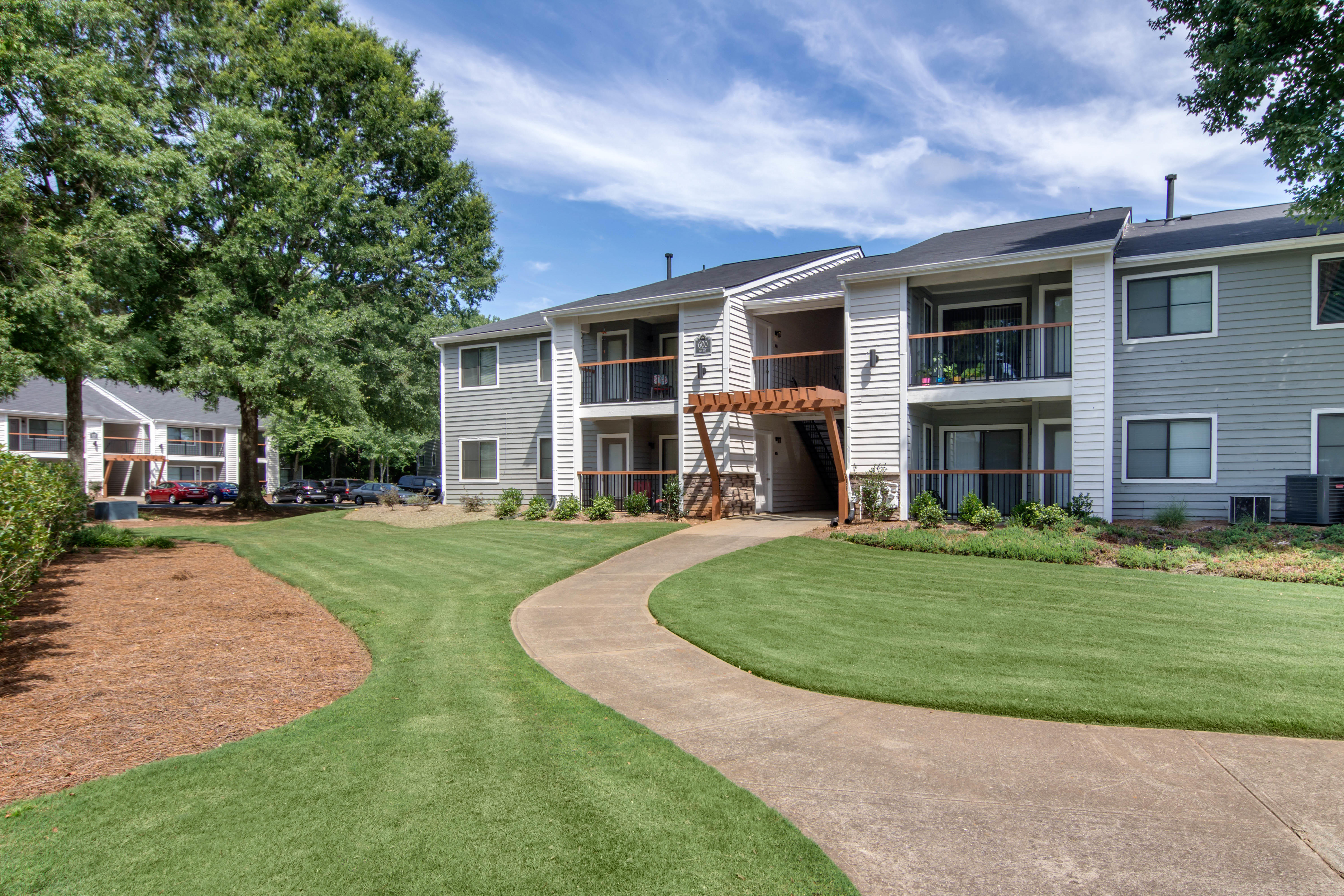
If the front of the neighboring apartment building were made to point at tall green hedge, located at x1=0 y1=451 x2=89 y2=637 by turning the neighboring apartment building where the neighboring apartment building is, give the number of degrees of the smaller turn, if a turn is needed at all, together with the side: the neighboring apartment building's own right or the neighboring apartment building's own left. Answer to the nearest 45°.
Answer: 0° — it already faces it

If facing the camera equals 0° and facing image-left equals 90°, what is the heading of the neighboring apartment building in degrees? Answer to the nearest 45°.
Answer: approximately 0°

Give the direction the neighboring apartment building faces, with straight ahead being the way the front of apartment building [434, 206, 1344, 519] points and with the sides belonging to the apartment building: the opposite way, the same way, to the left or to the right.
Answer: to the left

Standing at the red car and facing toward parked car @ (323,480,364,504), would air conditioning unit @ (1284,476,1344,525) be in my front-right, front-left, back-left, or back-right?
front-right

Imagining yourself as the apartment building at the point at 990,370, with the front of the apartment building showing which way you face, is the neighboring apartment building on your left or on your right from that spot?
on your right

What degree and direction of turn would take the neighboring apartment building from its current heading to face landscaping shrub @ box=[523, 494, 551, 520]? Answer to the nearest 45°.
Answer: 0° — it already faces it

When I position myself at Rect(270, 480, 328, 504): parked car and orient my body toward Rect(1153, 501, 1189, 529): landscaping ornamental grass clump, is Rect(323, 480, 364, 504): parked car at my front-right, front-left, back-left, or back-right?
front-left

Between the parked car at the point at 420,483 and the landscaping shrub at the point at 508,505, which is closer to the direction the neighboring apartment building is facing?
the landscaping shrub

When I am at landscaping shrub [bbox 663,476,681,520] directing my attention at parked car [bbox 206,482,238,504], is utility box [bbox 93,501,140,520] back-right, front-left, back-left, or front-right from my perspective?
front-left

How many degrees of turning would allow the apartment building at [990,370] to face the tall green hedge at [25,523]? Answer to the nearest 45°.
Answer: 0° — it already faces it

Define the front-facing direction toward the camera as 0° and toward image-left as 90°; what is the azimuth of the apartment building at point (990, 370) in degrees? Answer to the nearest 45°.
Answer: approximately 45°
